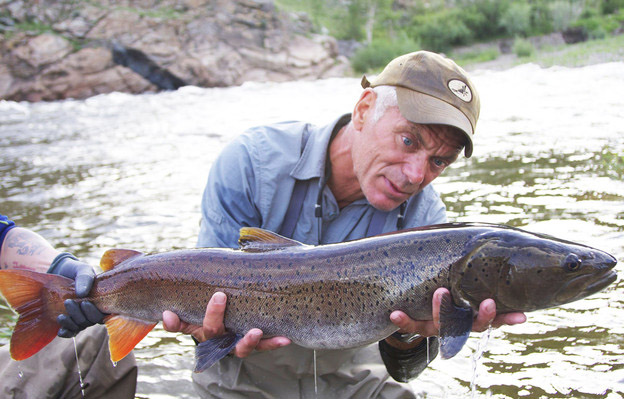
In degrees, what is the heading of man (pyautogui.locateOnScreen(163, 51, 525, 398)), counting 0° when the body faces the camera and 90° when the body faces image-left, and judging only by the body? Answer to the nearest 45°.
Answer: approximately 0°

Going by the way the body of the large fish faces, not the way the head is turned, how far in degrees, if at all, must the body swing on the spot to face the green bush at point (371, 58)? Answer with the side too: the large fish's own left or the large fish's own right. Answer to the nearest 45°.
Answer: approximately 90° to the large fish's own left

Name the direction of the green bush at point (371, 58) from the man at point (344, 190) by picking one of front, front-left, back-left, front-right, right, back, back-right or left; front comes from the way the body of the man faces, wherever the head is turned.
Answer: back

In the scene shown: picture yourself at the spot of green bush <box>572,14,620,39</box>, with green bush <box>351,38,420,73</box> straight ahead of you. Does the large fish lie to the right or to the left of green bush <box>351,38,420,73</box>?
left

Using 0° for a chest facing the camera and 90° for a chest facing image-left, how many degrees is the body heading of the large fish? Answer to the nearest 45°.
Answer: approximately 270°

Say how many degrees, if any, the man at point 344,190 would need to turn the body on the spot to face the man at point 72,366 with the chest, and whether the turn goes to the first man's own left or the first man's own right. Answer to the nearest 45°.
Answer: approximately 45° to the first man's own right
